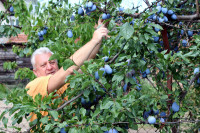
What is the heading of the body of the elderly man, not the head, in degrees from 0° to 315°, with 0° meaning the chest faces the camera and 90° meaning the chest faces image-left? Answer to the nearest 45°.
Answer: approximately 315°
